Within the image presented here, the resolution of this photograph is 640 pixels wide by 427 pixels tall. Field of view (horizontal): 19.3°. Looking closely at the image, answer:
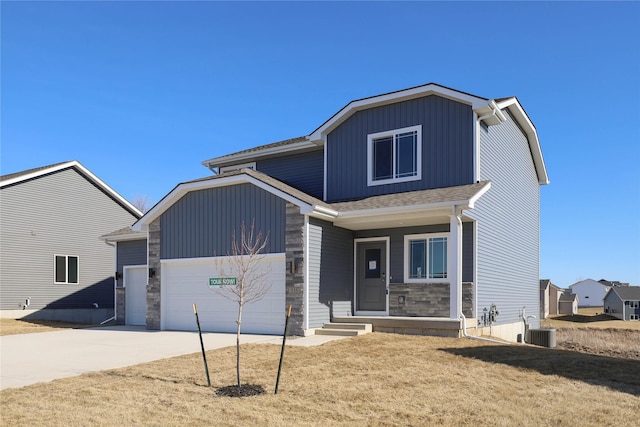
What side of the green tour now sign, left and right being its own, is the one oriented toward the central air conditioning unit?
left

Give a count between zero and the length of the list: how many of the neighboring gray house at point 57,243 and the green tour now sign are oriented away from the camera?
0

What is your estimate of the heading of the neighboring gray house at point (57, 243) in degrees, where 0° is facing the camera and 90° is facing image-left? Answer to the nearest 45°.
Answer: approximately 45°

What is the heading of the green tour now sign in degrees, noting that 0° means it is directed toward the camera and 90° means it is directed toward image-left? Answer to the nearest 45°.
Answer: approximately 0°

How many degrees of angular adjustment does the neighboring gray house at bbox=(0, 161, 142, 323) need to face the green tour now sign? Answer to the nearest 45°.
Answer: approximately 45° to its left

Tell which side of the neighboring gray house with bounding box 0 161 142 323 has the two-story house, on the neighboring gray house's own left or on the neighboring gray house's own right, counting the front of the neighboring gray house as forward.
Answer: on the neighboring gray house's own left
